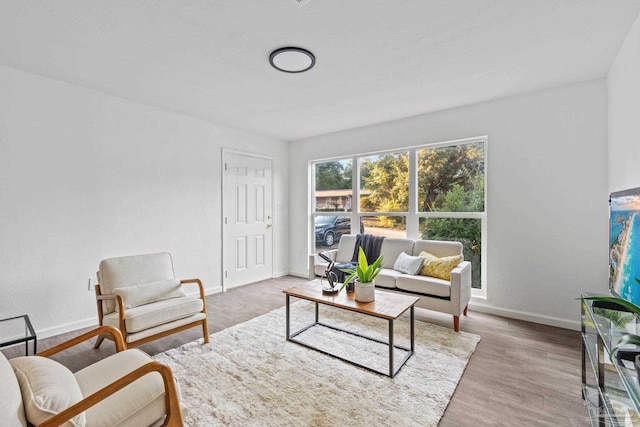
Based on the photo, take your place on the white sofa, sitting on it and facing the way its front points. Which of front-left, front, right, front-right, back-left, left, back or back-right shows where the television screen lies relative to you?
left

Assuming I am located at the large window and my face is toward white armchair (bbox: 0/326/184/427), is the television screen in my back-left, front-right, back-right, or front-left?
front-left

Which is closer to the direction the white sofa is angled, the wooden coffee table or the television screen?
the wooden coffee table

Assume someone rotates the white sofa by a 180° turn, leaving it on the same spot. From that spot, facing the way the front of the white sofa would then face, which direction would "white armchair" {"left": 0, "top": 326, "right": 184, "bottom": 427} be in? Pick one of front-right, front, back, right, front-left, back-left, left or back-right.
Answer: back

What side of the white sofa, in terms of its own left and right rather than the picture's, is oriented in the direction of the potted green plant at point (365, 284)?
front

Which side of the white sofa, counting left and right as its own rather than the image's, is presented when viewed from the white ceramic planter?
front

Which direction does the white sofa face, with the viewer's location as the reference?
facing the viewer and to the left of the viewer

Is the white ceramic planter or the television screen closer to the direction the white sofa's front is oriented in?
the white ceramic planter
